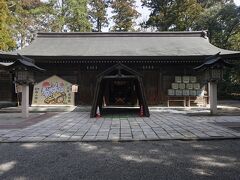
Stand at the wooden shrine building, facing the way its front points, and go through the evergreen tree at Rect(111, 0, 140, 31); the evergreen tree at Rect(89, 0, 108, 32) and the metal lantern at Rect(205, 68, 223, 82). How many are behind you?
2

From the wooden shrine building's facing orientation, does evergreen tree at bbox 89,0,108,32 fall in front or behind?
behind

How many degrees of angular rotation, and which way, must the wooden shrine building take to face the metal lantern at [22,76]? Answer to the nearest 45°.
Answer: approximately 45° to its right

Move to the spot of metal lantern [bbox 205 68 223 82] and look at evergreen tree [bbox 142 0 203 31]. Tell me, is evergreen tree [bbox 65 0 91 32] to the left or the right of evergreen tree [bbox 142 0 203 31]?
left

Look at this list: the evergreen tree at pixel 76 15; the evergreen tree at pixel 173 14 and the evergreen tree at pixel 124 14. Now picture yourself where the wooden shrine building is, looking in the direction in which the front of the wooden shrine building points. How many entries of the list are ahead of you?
0

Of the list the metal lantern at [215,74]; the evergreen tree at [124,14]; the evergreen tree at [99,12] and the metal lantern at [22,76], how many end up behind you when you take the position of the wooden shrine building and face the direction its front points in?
2

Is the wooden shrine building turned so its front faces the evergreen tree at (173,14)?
no

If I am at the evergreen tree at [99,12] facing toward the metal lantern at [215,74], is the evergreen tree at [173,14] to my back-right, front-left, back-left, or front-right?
front-left

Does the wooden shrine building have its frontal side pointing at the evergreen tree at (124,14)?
no

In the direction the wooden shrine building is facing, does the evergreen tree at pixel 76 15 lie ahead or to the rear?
to the rear

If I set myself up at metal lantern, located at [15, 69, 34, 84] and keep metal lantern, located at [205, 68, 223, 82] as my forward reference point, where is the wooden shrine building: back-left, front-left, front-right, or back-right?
front-left

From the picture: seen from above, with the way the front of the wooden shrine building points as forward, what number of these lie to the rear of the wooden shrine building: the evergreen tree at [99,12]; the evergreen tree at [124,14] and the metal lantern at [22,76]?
2

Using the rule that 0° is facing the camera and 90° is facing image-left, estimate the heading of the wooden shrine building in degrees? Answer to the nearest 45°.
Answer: approximately 0°
